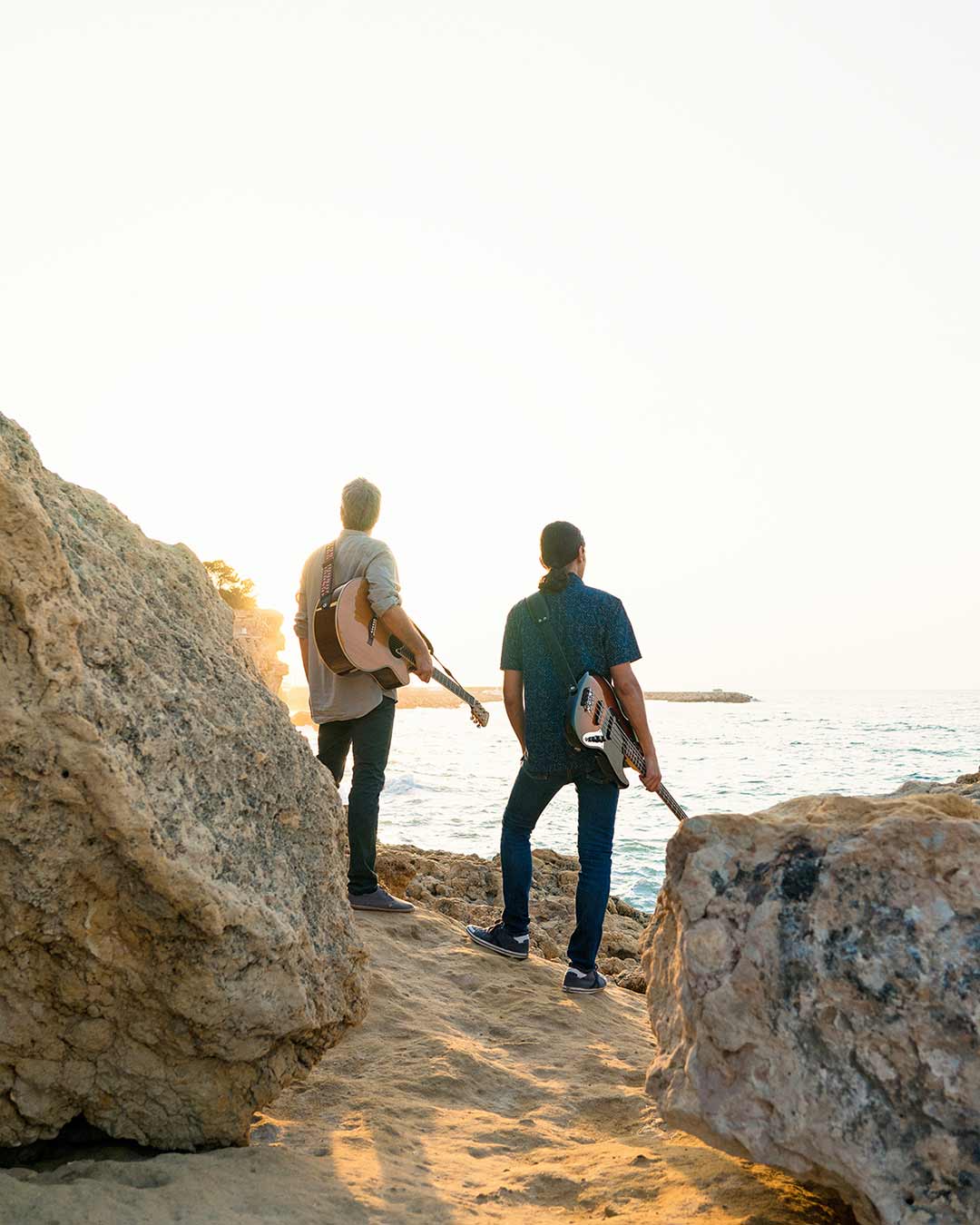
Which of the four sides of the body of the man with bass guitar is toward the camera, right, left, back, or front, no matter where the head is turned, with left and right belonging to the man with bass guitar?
back

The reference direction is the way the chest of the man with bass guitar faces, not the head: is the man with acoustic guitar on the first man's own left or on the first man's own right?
on the first man's own left

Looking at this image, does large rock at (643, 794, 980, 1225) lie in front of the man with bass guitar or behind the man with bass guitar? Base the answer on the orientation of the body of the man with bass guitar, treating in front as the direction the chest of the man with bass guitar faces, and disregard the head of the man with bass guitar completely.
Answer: behind

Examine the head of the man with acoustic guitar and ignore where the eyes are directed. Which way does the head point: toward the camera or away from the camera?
away from the camera

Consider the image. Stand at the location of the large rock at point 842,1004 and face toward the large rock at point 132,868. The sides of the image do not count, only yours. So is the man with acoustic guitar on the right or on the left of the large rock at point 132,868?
right

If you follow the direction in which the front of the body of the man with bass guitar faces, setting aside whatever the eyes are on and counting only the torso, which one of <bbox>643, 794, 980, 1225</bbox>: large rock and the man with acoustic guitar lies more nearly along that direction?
the man with acoustic guitar
